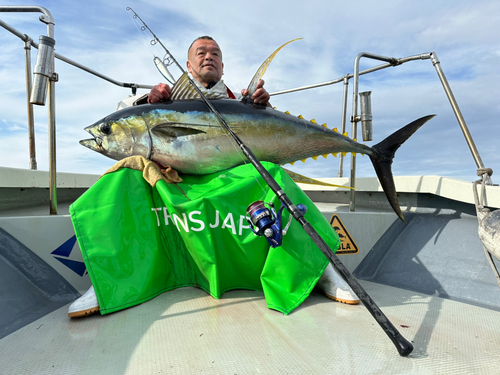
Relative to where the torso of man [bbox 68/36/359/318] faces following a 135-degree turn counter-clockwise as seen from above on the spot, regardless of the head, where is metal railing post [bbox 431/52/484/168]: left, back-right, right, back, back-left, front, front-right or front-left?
front-right

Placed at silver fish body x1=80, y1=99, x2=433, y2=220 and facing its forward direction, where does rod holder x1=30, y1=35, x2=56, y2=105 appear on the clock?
The rod holder is roughly at 12 o'clock from the silver fish body.

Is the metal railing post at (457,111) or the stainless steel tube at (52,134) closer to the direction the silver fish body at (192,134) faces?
the stainless steel tube

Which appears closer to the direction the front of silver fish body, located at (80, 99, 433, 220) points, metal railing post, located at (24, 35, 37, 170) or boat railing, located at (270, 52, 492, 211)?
the metal railing post

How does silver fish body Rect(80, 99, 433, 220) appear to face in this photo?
to the viewer's left

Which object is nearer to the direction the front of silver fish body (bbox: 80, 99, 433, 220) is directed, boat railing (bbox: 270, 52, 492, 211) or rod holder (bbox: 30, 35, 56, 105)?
the rod holder

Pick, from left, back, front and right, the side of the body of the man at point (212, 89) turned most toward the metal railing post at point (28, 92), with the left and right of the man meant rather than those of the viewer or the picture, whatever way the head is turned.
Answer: right

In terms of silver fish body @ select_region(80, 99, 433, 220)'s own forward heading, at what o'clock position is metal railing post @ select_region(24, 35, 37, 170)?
The metal railing post is roughly at 1 o'clock from the silver fish body.

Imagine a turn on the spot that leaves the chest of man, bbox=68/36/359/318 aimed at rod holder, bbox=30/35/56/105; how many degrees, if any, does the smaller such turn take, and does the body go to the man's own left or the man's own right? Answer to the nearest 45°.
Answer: approximately 90° to the man's own right

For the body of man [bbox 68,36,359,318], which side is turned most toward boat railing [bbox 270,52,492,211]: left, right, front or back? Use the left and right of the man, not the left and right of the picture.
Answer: left

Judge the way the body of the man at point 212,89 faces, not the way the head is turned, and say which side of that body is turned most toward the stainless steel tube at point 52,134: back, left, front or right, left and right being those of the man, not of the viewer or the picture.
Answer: right
